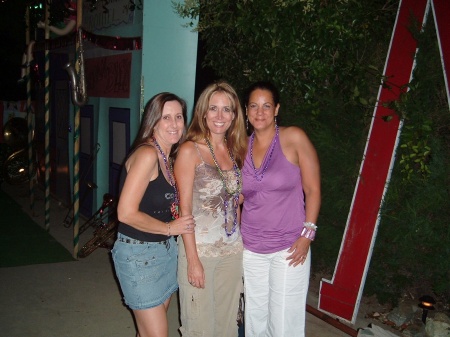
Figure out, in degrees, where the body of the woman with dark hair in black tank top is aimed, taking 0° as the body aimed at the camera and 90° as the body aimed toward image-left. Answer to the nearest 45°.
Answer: approximately 315°

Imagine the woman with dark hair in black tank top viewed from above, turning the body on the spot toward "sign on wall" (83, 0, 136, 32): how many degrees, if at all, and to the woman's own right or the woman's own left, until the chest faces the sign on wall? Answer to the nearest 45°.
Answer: approximately 135° to the woman's own left

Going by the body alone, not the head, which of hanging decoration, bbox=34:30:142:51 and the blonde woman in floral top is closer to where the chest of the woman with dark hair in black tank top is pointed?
the blonde woman in floral top

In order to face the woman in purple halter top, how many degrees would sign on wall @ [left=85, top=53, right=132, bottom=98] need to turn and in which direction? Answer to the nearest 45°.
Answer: approximately 45° to its left

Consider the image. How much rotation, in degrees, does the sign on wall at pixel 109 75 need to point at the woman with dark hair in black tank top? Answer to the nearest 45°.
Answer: approximately 45° to its left

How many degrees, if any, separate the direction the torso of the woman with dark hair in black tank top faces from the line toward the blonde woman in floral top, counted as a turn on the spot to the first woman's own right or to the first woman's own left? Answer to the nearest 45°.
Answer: approximately 45° to the first woman's own left

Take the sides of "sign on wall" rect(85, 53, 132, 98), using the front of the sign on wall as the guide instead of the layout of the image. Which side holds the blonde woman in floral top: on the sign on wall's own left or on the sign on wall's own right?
on the sign on wall's own left

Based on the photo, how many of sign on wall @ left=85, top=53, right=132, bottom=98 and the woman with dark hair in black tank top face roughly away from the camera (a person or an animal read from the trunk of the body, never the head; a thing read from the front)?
0

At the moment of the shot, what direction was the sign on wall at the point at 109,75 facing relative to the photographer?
facing the viewer and to the left of the viewer
